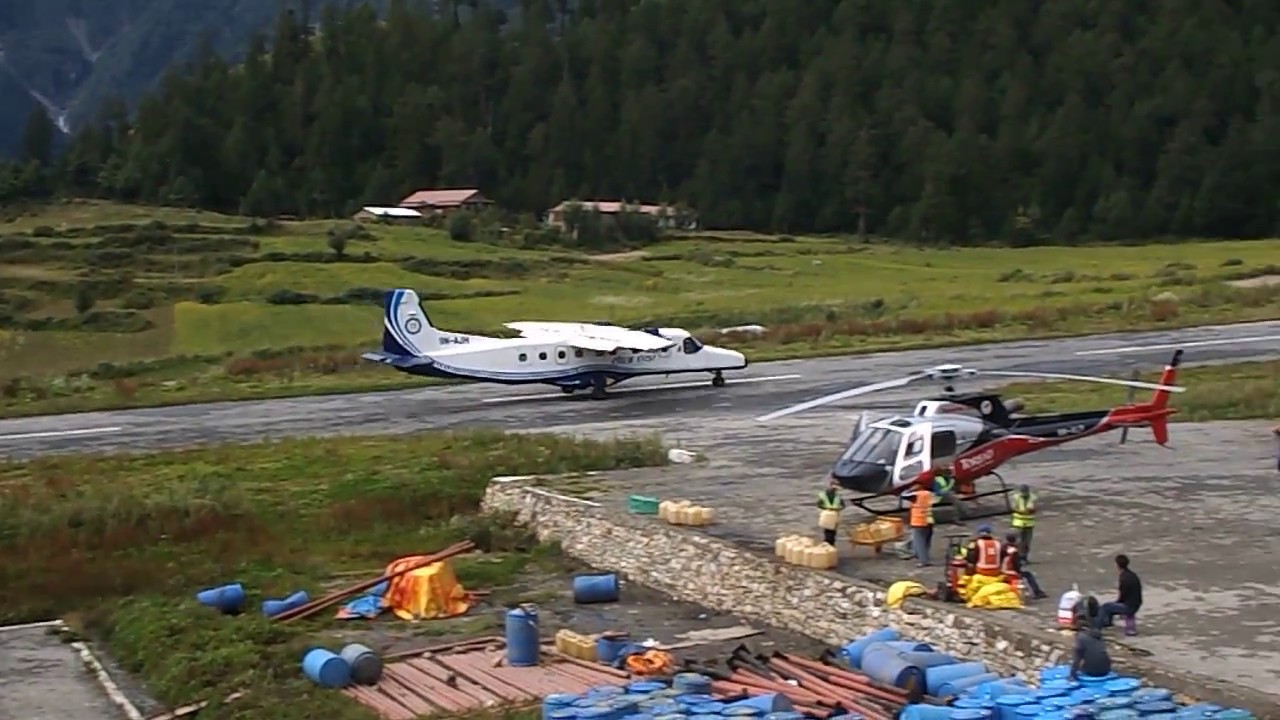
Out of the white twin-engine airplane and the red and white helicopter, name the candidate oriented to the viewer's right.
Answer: the white twin-engine airplane

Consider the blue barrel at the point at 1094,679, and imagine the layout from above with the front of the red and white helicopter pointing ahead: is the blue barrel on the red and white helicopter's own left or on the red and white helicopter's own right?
on the red and white helicopter's own left

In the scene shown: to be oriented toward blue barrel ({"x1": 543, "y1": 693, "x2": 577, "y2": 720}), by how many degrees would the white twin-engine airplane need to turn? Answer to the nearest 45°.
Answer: approximately 90° to its right

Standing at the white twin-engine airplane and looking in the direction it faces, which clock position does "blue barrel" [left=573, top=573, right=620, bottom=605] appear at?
The blue barrel is roughly at 3 o'clock from the white twin-engine airplane.

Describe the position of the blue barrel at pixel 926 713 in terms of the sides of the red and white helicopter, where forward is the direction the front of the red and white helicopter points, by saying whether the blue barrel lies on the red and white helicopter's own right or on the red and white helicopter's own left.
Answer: on the red and white helicopter's own left

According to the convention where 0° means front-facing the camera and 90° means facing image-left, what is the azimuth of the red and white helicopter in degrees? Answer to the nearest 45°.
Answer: approximately 45°

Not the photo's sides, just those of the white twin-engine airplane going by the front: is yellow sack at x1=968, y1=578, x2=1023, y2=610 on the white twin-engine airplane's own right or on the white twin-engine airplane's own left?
on the white twin-engine airplane's own right

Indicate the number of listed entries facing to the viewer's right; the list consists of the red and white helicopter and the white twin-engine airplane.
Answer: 1

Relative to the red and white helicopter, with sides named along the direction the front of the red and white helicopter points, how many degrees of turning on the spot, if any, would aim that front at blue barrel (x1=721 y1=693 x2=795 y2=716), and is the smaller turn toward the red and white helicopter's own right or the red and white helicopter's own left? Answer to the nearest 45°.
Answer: approximately 45° to the red and white helicopter's own left

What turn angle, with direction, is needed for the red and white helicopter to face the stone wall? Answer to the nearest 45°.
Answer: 0° — it already faces it

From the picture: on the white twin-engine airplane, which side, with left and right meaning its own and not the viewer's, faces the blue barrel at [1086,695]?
right

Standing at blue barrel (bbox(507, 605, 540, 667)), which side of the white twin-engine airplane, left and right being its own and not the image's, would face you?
right

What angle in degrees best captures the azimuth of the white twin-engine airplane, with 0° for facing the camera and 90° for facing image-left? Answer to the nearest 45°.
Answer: approximately 270°
